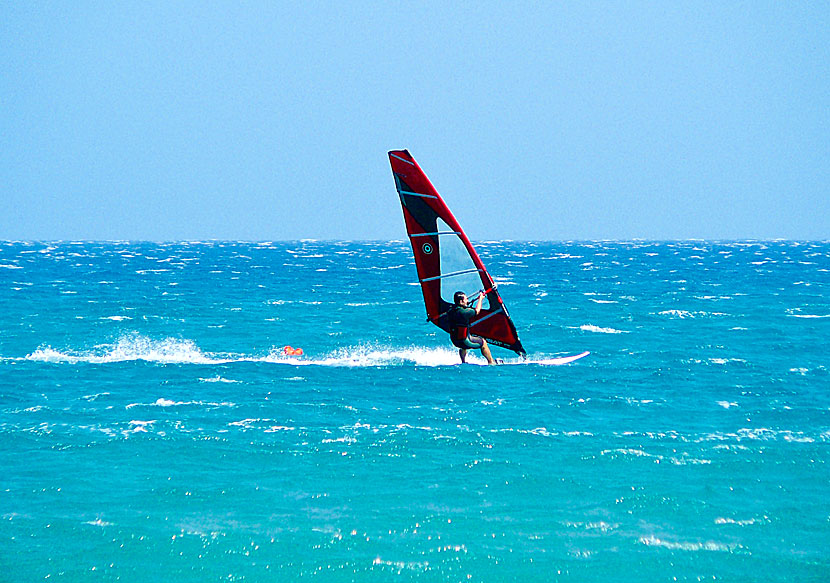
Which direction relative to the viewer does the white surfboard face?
to the viewer's right

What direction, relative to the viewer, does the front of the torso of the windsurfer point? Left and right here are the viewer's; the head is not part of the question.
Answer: facing away from the viewer and to the right of the viewer

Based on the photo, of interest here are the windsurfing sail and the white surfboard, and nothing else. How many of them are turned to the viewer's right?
2
